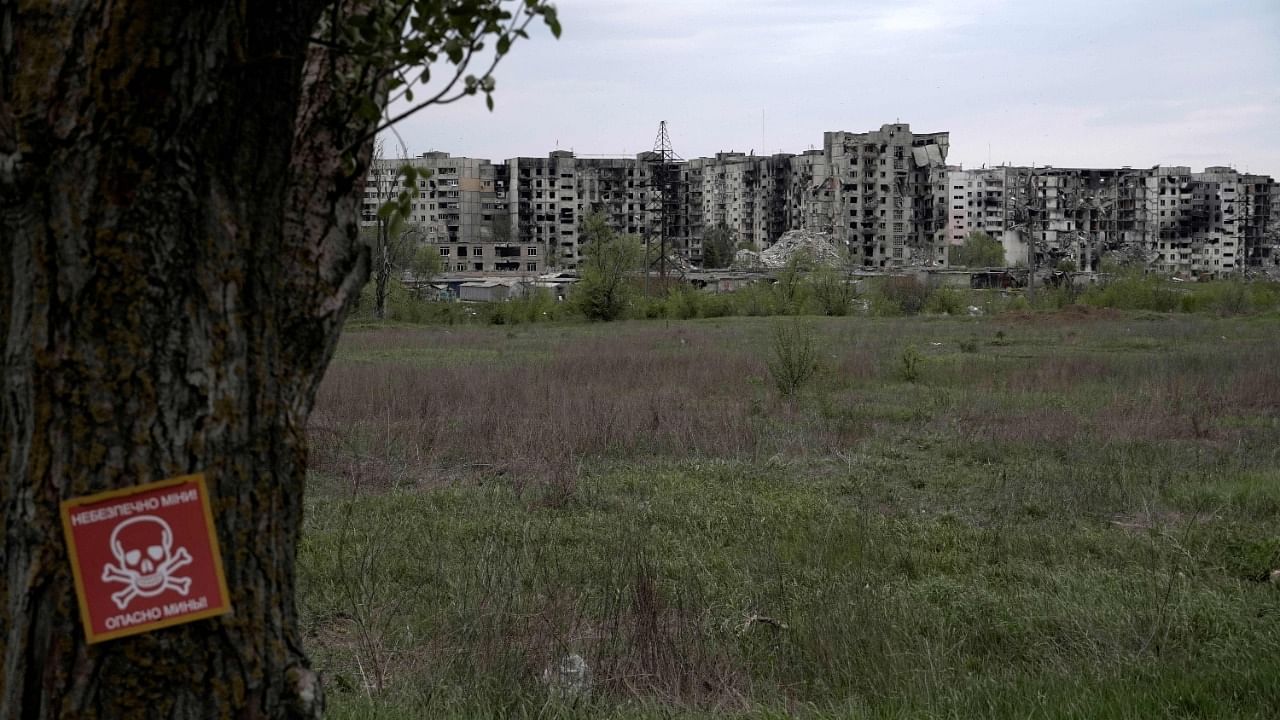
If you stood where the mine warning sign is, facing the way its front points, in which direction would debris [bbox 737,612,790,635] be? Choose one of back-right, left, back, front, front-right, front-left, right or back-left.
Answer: back-left

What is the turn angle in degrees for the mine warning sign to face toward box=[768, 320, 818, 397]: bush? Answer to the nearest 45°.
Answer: approximately 135° to its left

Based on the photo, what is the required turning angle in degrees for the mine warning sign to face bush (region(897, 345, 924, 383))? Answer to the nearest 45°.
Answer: approximately 135° to its left

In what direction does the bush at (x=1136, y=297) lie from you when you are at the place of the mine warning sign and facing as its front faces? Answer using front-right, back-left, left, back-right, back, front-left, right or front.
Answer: back-left

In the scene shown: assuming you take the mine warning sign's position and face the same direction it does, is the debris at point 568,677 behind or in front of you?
behind

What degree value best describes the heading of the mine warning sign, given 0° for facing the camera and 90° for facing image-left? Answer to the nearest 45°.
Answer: approximately 0°

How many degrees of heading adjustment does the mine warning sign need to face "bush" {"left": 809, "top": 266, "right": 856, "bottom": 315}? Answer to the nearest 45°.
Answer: approximately 135° to its left

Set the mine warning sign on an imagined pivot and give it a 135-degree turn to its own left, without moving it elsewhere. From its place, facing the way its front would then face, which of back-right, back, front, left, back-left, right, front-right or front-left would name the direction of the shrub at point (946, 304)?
front
